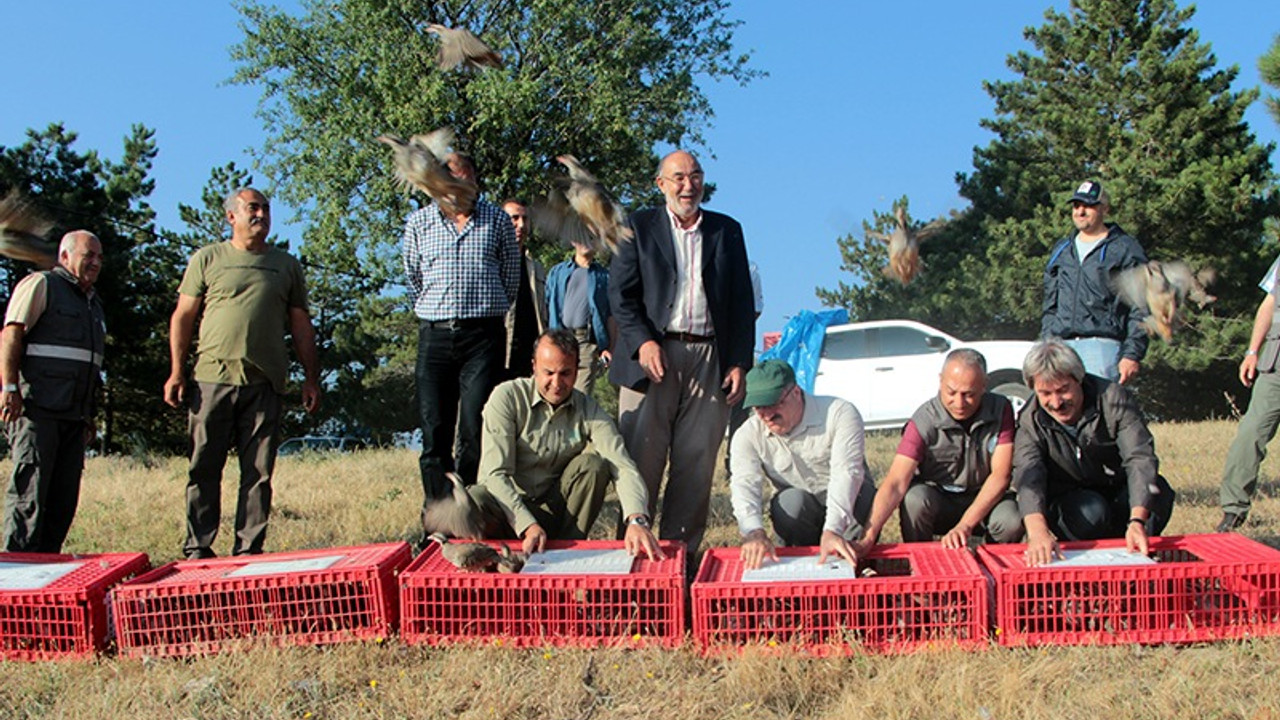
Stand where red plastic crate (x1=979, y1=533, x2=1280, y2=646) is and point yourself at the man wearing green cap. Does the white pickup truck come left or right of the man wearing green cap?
right

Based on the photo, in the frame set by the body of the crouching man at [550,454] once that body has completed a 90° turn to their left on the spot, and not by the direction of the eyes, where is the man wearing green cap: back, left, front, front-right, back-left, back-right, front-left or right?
front

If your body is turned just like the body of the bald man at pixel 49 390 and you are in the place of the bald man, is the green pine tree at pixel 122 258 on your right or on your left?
on your left

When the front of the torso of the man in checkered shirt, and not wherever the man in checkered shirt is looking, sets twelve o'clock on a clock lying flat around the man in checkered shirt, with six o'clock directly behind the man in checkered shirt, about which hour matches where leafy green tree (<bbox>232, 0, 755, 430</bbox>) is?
The leafy green tree is roughly at 6 o'clock from the man in checkered shirt.

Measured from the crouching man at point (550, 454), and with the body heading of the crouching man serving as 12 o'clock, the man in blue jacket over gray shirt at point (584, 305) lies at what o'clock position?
The man in blue jacket over gray shirt is roughly at 6 o'clock from the crouching man.

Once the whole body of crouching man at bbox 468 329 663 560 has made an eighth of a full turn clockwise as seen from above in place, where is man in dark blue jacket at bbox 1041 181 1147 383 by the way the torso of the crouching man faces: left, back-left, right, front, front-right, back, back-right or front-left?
back-left

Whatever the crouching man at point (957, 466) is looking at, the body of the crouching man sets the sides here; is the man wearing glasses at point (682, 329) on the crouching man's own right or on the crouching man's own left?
on the crouching man's own right

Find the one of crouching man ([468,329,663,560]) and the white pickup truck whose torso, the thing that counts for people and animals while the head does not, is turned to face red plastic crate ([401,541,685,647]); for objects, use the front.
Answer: the crouching man
